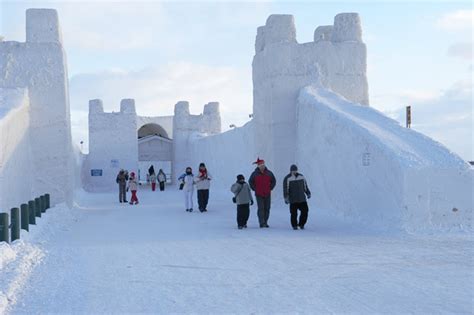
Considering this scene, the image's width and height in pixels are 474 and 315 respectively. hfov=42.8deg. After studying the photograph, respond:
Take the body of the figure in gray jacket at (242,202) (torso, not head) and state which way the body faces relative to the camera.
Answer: toward the camera

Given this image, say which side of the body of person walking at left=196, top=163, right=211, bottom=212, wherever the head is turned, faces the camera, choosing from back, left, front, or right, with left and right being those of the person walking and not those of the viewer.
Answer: front

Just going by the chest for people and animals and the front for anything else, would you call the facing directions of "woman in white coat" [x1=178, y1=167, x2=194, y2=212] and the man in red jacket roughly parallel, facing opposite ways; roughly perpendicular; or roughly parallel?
roughly parallel

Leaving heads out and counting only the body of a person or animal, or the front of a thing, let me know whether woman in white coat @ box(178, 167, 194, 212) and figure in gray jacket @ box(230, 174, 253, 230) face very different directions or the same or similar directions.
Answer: same or similar directions

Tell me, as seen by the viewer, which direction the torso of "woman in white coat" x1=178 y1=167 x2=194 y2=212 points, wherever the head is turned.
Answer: toward the camera

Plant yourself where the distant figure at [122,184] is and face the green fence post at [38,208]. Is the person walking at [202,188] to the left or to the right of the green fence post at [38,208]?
left

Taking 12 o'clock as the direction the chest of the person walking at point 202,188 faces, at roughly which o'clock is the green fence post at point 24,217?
The green fence post is roughly at 1 o'clock from the person walking.

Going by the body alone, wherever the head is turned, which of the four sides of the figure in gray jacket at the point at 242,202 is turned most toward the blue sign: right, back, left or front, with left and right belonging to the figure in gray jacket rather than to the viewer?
back
